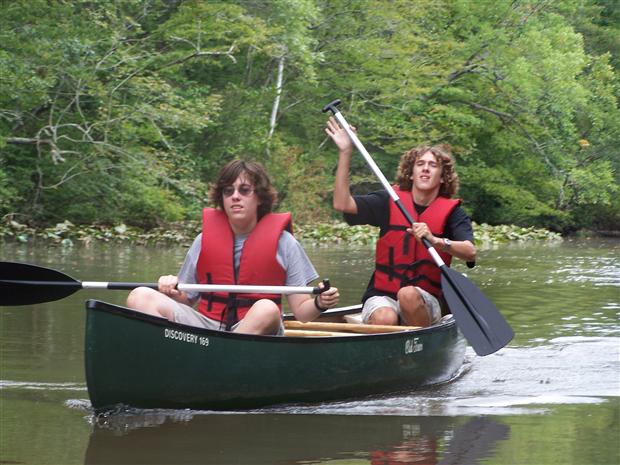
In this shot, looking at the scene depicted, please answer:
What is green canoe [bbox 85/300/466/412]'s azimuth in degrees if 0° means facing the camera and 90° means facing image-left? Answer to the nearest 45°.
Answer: approximately 45°

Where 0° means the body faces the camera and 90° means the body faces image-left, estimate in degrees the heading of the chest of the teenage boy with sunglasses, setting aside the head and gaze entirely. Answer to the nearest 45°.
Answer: approximately 45°
